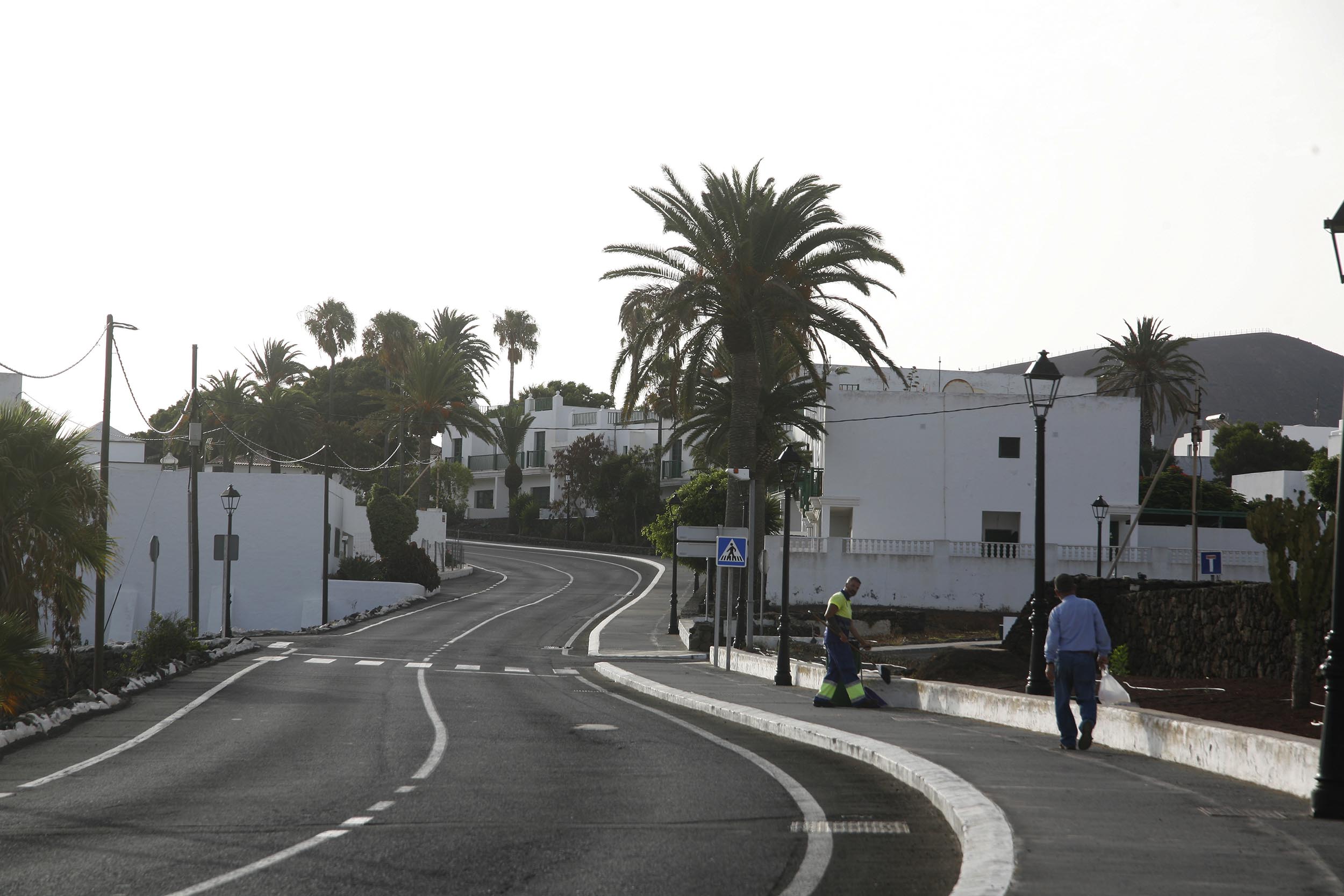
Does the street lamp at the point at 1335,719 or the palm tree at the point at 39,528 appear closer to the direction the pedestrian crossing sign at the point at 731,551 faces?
the street lamp

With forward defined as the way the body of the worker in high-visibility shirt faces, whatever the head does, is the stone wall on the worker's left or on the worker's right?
on the worker's left

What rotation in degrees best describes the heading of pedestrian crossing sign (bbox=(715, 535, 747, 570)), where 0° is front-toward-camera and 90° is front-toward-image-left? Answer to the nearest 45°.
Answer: approximately 0°

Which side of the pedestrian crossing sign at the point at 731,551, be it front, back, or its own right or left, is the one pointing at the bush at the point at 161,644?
right

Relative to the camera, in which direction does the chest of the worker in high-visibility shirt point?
to the viewer's right

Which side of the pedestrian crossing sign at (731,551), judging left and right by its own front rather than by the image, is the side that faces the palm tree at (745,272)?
back

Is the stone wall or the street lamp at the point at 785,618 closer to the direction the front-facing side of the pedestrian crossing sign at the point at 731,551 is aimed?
the street lamp

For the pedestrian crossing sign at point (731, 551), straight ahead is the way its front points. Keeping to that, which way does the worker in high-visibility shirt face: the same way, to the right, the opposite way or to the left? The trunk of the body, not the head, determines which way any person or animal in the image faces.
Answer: to the left
